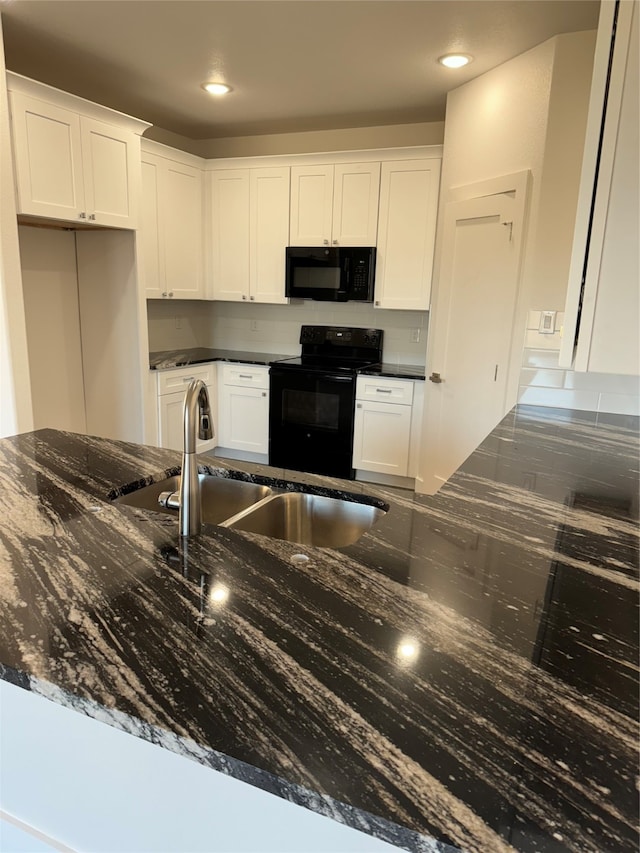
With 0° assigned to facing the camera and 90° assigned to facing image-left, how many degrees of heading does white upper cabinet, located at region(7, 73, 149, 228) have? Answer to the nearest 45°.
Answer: approximately 315°

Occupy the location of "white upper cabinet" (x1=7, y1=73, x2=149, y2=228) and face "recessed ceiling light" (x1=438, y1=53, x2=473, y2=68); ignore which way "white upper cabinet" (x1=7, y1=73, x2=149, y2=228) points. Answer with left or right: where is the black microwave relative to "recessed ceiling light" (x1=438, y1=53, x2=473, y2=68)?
left

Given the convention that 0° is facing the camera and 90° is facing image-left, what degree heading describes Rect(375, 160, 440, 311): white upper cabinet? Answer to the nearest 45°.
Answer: approximately 0°

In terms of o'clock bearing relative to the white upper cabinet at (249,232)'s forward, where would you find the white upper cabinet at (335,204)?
the white upper cabinet at (335,204) is roughly at 10 o'clock from the white upper cabinet at (249,232).

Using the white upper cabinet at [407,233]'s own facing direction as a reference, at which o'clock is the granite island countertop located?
The granite island countertop is roughly at 12 o'clock from the white upper cabinet.

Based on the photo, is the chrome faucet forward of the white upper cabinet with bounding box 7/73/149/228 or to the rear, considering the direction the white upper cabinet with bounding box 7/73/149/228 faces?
forward

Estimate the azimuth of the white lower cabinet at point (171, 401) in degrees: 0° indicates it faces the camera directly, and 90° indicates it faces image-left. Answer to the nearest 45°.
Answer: approximately 315°

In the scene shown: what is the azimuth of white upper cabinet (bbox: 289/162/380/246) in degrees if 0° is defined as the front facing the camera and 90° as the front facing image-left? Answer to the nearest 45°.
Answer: approximately 0°

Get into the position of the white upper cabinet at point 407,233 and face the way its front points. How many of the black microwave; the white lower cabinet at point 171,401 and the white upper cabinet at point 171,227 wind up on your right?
3
